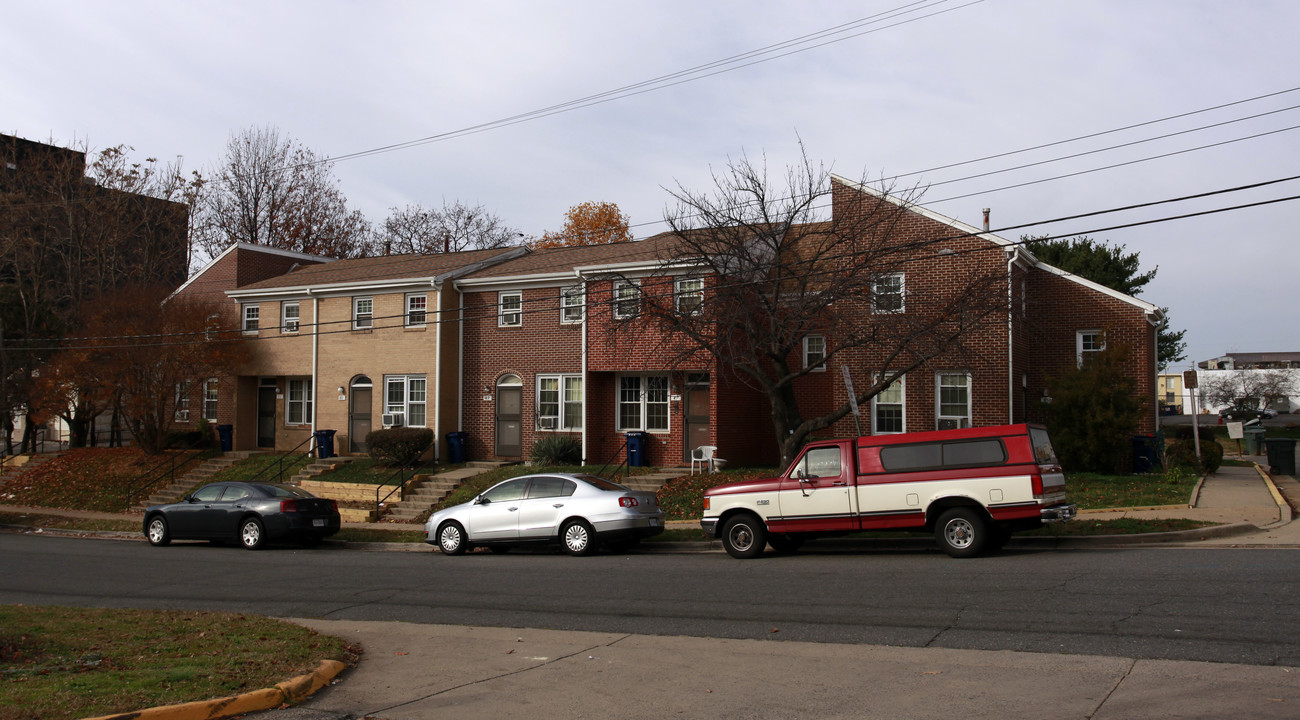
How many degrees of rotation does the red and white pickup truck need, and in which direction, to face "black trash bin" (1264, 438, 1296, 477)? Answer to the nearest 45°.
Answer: approximately 135° to its right

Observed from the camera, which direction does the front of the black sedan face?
facing away from the viewer and to the left of the viewer

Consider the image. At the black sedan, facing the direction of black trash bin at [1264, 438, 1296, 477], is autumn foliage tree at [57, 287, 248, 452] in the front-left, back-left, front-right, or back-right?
back-left

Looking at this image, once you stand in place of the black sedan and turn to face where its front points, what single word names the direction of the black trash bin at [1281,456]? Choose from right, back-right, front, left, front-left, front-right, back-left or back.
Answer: back-right

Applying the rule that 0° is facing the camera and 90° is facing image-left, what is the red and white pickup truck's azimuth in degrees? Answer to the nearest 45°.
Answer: approximately 90°

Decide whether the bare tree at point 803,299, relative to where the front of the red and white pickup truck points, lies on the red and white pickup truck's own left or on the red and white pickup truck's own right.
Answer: on the red and white pickup truck's own right

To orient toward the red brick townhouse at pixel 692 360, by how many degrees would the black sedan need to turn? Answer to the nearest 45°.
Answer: approximately 135° to its right

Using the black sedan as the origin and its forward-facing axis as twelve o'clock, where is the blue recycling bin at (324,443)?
The blue recycling bin is roughly at 2 o'clock from the black sedan.

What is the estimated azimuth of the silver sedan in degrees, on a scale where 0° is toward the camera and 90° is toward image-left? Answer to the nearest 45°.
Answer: approximately 135°
